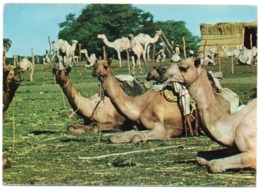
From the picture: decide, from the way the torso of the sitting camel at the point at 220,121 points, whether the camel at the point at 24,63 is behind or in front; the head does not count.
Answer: in front

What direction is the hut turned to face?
toward the camera

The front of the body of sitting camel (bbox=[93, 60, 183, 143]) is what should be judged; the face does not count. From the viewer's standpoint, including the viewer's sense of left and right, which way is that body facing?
facing to the left of the viewer

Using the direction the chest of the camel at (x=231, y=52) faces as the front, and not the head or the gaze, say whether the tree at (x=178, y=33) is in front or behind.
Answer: in front

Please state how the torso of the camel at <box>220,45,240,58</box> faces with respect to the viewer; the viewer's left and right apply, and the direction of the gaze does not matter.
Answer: facing to the left of the viewer
